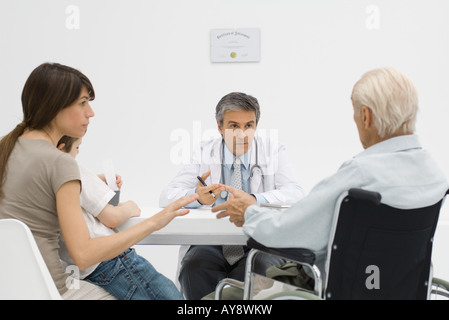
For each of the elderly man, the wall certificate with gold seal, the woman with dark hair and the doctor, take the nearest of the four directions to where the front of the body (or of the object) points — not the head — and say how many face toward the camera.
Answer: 2

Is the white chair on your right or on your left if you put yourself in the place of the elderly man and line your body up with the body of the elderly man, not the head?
on your left

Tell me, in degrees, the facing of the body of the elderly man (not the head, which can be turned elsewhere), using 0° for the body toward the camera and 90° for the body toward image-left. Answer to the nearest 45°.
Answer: approximately 135°

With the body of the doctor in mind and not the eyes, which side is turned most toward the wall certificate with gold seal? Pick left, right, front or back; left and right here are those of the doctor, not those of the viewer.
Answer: back

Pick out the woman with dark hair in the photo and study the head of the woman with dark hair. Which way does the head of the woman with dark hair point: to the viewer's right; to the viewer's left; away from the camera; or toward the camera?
to the viewer's right

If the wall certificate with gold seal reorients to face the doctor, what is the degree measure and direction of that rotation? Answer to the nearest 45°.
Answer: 0° — it already faces them

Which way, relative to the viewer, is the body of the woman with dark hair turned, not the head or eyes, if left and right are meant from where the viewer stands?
facing away from the viewer and to the right of the viewer

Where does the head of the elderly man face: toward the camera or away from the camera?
away from the camera

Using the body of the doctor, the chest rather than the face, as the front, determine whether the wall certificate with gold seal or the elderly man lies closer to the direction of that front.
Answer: the elderly man

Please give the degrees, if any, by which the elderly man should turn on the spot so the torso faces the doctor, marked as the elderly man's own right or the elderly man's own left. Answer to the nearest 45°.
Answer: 0° — they already face them

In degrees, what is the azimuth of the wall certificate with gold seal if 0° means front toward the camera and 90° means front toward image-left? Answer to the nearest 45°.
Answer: approximately 0°

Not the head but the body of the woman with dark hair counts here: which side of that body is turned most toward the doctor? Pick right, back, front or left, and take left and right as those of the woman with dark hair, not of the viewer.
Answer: front

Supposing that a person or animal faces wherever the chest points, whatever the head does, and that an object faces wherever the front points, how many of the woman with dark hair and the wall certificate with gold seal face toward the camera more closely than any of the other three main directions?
1

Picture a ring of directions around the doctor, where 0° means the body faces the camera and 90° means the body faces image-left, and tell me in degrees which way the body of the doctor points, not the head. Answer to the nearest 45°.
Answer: approximately 0°
